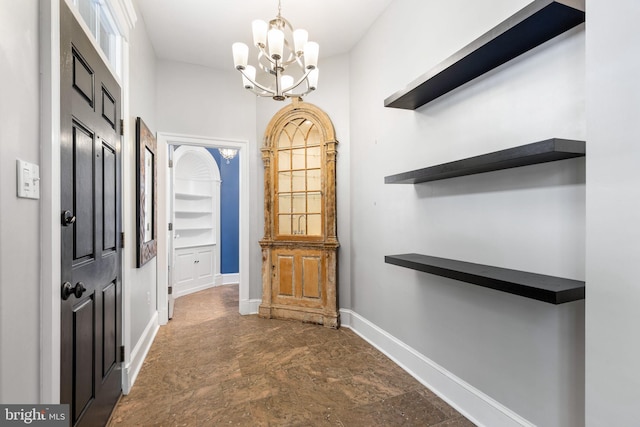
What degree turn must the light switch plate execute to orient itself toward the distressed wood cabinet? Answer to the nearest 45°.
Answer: approximately 90° to its left

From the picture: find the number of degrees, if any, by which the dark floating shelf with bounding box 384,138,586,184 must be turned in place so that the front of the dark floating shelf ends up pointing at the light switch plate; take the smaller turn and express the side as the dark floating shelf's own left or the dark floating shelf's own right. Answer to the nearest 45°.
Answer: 0° — it already faces it

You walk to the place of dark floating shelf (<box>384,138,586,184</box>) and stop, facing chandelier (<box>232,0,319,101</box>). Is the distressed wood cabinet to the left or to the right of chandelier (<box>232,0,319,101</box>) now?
right

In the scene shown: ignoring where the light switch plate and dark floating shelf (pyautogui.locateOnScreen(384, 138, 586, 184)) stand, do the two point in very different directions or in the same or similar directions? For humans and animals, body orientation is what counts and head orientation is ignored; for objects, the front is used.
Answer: very different directions

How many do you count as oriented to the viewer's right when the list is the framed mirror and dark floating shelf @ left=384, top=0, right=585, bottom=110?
1

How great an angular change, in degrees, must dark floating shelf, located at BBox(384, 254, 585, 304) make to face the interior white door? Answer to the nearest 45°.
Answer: approximately 45° to its right

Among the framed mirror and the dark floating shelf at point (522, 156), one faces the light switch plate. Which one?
the dark floating shelf

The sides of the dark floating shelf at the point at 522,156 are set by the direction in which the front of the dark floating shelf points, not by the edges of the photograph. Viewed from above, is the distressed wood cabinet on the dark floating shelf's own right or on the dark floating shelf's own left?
on the dark floating shelf's own right

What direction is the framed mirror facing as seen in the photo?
to the viewer's right

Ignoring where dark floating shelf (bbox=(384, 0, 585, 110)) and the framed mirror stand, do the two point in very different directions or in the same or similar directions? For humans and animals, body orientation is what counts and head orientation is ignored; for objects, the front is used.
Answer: very different directions

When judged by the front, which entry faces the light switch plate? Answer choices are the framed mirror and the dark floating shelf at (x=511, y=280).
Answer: the dark floating shelf

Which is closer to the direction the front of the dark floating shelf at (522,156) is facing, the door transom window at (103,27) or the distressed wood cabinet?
the door transom window

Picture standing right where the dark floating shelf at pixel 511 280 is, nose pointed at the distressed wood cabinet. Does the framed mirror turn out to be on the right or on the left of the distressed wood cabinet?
left

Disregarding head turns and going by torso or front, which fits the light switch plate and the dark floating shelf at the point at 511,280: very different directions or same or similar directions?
very different directions

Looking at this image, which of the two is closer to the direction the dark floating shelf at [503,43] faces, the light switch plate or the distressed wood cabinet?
the light switch plate

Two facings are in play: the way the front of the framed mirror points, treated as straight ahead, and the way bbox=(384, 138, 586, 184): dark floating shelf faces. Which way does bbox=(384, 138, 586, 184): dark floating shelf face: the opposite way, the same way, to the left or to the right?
the opposite way

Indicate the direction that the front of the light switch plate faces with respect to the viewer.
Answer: facing the viewer and to the right of the viewer

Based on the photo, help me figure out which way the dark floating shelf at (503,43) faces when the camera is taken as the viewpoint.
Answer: facing the viewer and to the left of the viewer

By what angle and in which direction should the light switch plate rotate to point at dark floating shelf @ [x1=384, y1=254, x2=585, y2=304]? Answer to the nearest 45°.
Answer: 0° — it already faces it

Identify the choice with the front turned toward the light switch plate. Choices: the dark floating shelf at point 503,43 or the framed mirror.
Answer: the dark floating shelf

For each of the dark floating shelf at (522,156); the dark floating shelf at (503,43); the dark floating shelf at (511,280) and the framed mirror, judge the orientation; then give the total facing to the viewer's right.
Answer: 1
